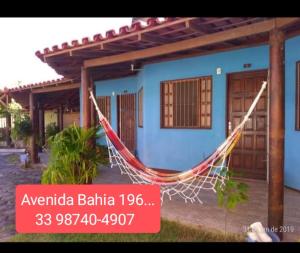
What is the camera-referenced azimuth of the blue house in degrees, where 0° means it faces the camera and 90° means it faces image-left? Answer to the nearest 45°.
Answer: approximately 45°

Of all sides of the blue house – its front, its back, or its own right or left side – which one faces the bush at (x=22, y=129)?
right
